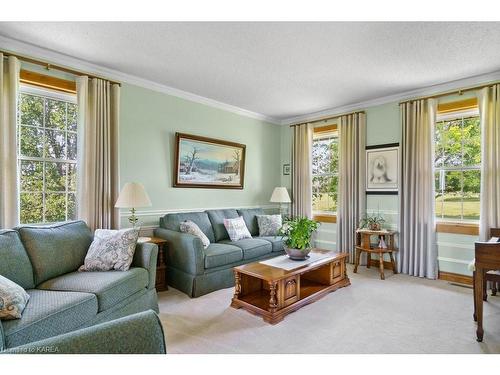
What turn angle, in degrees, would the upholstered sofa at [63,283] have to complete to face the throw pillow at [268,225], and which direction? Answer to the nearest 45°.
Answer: approximately 45° to its left

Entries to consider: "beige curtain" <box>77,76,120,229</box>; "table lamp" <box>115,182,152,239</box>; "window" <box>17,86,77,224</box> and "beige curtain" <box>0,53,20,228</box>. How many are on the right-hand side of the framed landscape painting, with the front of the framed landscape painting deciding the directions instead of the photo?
4

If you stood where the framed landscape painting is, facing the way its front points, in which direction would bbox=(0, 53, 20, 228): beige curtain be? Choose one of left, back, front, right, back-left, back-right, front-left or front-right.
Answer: right

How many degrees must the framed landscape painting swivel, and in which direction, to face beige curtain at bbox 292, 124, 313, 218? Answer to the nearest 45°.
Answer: approximately 45° to its left

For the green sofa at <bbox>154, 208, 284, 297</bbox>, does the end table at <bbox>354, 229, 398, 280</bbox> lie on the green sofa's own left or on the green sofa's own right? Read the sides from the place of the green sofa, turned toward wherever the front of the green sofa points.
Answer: on the green sofa's own left

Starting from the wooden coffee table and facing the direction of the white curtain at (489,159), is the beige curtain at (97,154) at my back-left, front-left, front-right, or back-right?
back-left

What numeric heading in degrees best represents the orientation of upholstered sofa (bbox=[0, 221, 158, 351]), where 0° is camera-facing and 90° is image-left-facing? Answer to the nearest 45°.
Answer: approximately 315°

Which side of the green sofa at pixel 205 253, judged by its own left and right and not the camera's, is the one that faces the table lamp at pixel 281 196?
left

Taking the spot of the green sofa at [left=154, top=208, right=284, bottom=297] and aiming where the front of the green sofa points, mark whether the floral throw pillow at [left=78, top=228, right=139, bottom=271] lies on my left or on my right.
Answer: on my right

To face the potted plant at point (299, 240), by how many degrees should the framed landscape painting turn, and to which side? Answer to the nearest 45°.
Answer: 0° — it already faces it

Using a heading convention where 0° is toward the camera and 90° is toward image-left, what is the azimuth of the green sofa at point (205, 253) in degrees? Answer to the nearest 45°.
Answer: approximately 315°

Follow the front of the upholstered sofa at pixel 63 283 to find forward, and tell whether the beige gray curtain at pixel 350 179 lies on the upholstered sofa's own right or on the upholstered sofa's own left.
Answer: on the upholstered sofa's own left

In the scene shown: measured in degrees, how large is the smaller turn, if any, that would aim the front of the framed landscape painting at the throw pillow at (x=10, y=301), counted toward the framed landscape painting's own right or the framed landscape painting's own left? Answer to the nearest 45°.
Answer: approximately 90° to the framed landscape painting's own right

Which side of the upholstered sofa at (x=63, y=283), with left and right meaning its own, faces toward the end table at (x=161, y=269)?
left

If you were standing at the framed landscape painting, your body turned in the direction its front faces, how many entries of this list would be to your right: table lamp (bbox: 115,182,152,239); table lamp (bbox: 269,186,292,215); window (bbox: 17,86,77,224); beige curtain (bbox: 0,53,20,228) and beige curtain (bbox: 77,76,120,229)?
4
